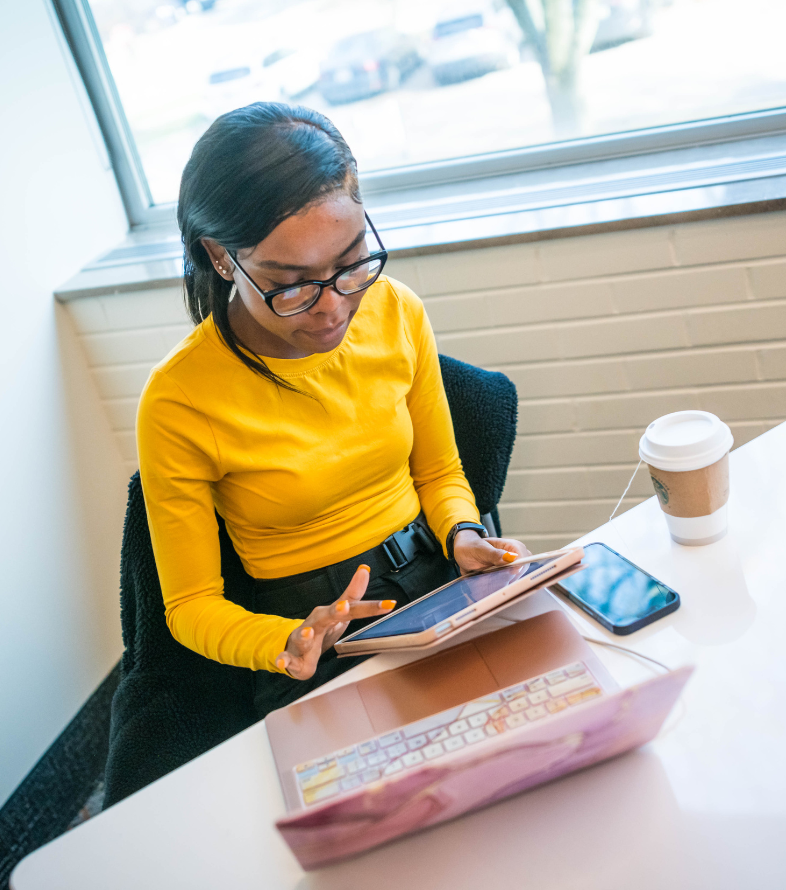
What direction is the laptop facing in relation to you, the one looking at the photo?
facing away from the viewer and to the left of the viewer

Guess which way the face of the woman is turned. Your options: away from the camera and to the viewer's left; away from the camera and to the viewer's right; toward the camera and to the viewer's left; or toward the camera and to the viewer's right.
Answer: toward the camera and to the viewer's right

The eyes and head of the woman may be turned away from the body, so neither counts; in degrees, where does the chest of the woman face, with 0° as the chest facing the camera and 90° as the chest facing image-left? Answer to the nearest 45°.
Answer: approximately 315°

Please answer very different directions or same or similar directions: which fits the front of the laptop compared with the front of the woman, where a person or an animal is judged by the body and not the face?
very different directions
